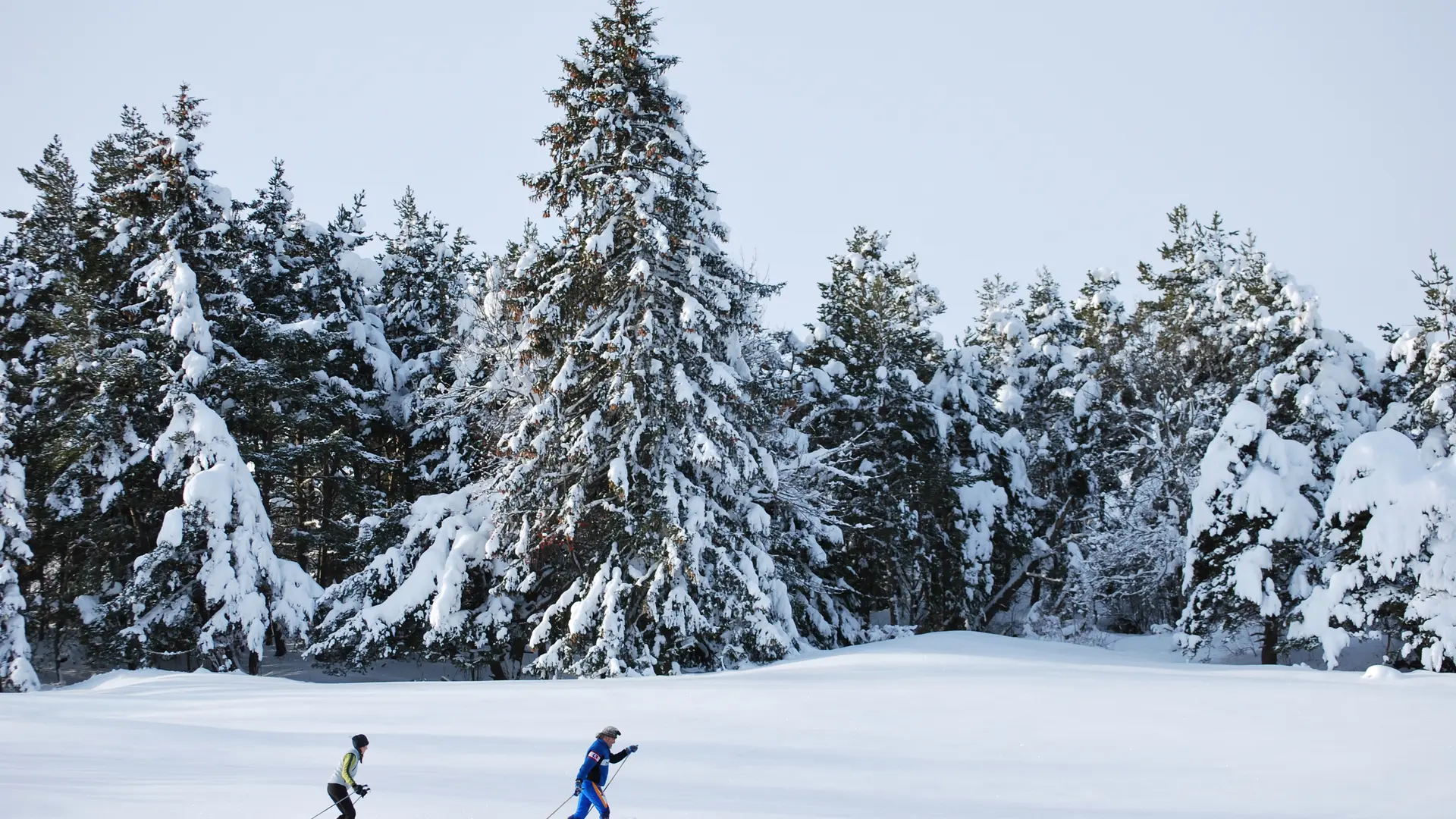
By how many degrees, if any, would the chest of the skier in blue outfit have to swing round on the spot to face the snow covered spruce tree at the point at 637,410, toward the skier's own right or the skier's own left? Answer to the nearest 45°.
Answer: approximately 90° to the skier's own left

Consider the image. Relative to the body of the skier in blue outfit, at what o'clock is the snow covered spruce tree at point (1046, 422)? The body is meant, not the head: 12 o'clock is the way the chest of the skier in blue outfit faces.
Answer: The snow covered spruce tree is roughly at 10 o'clock from the skier in blue outfit.

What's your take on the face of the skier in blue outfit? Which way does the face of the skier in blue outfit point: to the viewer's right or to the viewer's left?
to the viewer's right

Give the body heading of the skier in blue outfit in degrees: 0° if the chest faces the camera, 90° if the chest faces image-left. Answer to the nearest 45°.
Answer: approximately 270°

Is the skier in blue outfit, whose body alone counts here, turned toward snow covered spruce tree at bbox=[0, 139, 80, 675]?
no

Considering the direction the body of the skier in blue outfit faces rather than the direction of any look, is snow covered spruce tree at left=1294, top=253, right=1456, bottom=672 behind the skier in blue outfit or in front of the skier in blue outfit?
in front

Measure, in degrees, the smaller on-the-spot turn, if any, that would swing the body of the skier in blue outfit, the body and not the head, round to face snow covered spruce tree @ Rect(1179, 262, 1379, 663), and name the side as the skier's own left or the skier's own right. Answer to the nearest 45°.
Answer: approximately 45° to the skier's own left

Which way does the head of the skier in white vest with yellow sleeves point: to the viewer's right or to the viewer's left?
to the viewer's right

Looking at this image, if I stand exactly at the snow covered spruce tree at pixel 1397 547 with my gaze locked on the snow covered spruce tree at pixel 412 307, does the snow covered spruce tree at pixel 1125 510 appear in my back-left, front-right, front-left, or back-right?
front-right

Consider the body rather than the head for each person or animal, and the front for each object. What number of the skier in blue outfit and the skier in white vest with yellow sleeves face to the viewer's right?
2

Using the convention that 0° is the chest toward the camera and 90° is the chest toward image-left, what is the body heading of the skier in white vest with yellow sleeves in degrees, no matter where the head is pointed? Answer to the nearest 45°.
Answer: approximately 270°

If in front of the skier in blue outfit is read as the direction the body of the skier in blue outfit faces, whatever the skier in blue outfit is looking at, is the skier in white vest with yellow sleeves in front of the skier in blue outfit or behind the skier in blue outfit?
behind

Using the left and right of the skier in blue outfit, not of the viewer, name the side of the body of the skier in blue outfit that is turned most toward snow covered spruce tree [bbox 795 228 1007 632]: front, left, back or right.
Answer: left

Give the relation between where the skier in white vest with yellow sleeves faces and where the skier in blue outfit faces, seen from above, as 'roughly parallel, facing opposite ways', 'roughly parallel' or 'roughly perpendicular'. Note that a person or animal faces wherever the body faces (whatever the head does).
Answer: roughly parallel
